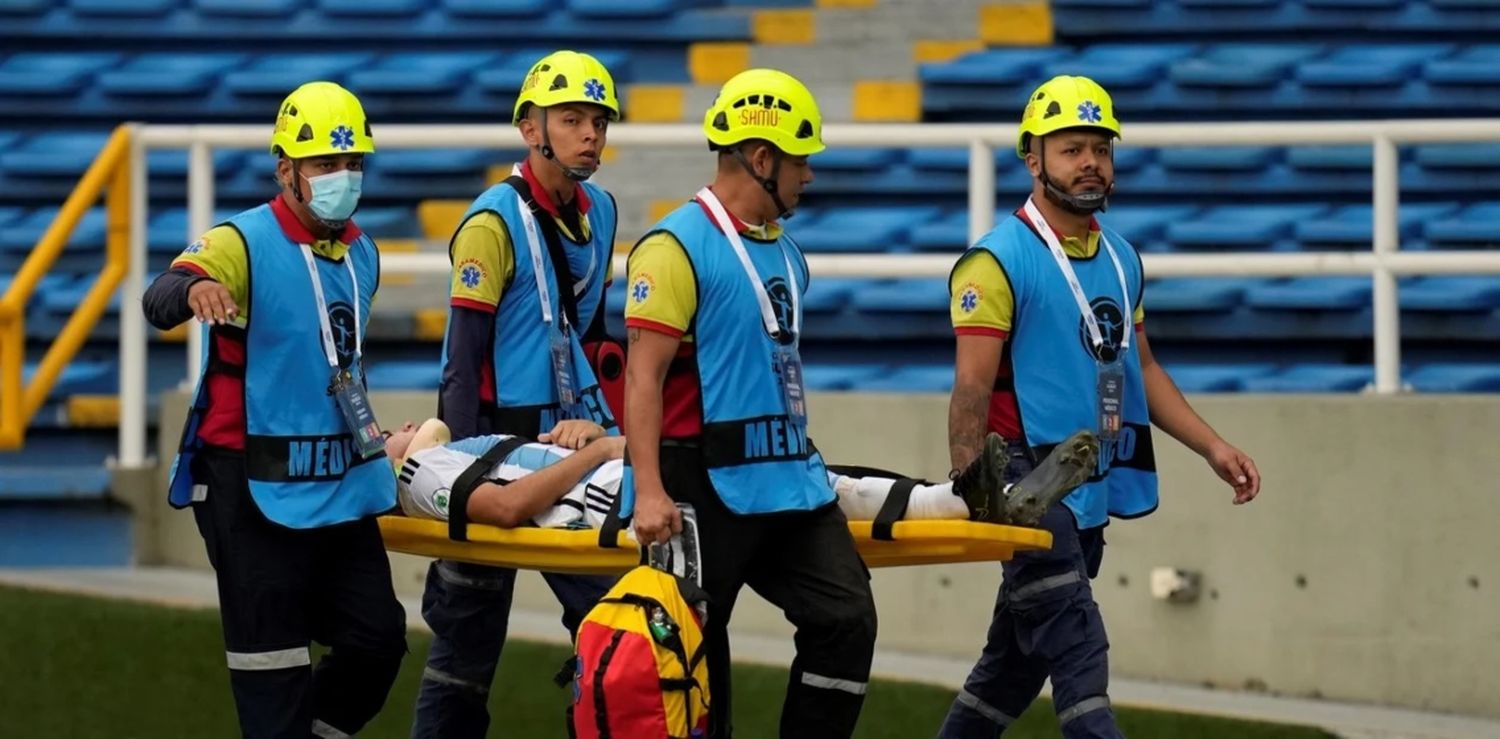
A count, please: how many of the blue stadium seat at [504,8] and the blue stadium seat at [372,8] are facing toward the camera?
2

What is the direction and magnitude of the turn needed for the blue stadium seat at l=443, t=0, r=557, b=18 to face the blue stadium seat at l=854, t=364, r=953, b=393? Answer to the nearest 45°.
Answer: approximately 45° to its left

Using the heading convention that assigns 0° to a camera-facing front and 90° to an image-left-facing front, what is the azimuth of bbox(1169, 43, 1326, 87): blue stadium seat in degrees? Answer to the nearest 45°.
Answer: approximately 45°

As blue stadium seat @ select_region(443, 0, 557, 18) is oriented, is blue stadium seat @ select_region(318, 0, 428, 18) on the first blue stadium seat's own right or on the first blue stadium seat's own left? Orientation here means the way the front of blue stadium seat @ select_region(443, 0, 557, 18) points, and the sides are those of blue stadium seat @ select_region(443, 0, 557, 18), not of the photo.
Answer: on the first blue stadium seat's own right

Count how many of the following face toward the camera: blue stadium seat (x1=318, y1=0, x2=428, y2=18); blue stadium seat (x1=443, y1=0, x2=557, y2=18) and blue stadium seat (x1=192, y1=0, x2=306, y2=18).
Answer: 3

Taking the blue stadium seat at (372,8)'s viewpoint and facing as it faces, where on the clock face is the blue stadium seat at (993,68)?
the blue stadium seat at (993,68) is roughly at 10 o'clock from the blue stadium seat at (372,8).

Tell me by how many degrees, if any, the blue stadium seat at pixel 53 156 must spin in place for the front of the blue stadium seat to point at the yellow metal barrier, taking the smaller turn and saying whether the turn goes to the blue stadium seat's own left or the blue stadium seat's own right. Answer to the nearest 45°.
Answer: approximately 45° to the blue stadium seat's own left

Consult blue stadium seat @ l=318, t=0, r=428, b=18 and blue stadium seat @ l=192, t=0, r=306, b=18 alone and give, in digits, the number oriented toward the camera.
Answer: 2

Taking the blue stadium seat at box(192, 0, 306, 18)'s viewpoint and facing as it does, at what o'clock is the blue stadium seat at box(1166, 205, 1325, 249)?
the blue stadium seat at box(1166, 205, 1325, 249) is roughly at 10 o'clock from the blue stadium seat at box(192, 0, 306, 18).

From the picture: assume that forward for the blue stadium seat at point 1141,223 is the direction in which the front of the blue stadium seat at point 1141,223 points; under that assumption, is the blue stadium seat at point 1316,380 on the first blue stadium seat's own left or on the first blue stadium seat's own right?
on the first blue stadium seat's own left
